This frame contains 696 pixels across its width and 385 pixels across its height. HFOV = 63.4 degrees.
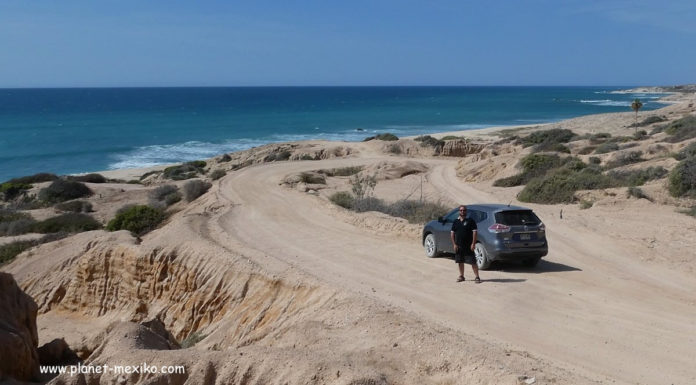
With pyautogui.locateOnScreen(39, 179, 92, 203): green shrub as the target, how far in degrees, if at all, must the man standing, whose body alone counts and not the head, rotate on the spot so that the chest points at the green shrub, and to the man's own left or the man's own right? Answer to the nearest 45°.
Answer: approximately 135° to the man's own right

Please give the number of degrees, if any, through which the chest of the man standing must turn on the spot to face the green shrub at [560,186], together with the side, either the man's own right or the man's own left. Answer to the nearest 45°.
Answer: approximately 180°

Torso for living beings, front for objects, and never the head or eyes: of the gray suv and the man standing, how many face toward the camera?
1

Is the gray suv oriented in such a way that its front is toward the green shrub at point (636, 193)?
no

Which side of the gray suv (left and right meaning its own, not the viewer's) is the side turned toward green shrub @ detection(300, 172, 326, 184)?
front

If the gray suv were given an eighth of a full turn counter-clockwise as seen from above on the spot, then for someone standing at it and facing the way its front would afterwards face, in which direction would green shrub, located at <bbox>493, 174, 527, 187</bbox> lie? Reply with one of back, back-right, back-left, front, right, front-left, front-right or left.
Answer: right

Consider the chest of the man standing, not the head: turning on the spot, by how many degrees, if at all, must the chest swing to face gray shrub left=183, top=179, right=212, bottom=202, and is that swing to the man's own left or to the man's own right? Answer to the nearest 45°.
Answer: approximately 135° to the man's own right

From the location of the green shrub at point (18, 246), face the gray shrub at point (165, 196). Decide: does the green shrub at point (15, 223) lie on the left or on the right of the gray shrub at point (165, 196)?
left

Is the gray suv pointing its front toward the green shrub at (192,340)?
no

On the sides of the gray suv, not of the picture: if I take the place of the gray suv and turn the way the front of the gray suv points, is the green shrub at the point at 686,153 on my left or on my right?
on my right

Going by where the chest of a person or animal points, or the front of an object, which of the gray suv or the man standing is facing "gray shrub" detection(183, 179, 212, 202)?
the gray suv

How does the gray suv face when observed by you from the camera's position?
facing away from the viewer and to the left of the viewer

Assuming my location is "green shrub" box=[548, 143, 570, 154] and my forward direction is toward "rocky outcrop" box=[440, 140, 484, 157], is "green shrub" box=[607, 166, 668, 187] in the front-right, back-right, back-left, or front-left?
back-left

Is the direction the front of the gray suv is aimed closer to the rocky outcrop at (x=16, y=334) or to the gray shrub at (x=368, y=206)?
the gray shrub

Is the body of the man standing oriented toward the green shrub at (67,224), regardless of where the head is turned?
no

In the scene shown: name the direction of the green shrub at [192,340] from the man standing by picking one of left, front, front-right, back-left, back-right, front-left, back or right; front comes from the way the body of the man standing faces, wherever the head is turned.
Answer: right

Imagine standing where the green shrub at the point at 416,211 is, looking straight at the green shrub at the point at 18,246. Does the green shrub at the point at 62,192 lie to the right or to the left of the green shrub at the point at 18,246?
right

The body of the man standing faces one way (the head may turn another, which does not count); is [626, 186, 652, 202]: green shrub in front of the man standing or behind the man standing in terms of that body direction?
behind

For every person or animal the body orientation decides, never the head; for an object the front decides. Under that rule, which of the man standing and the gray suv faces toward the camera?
the man standing

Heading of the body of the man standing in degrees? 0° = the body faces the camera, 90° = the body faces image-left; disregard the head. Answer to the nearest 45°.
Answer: approximately 0°

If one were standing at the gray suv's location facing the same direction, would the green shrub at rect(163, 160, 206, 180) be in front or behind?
in front
